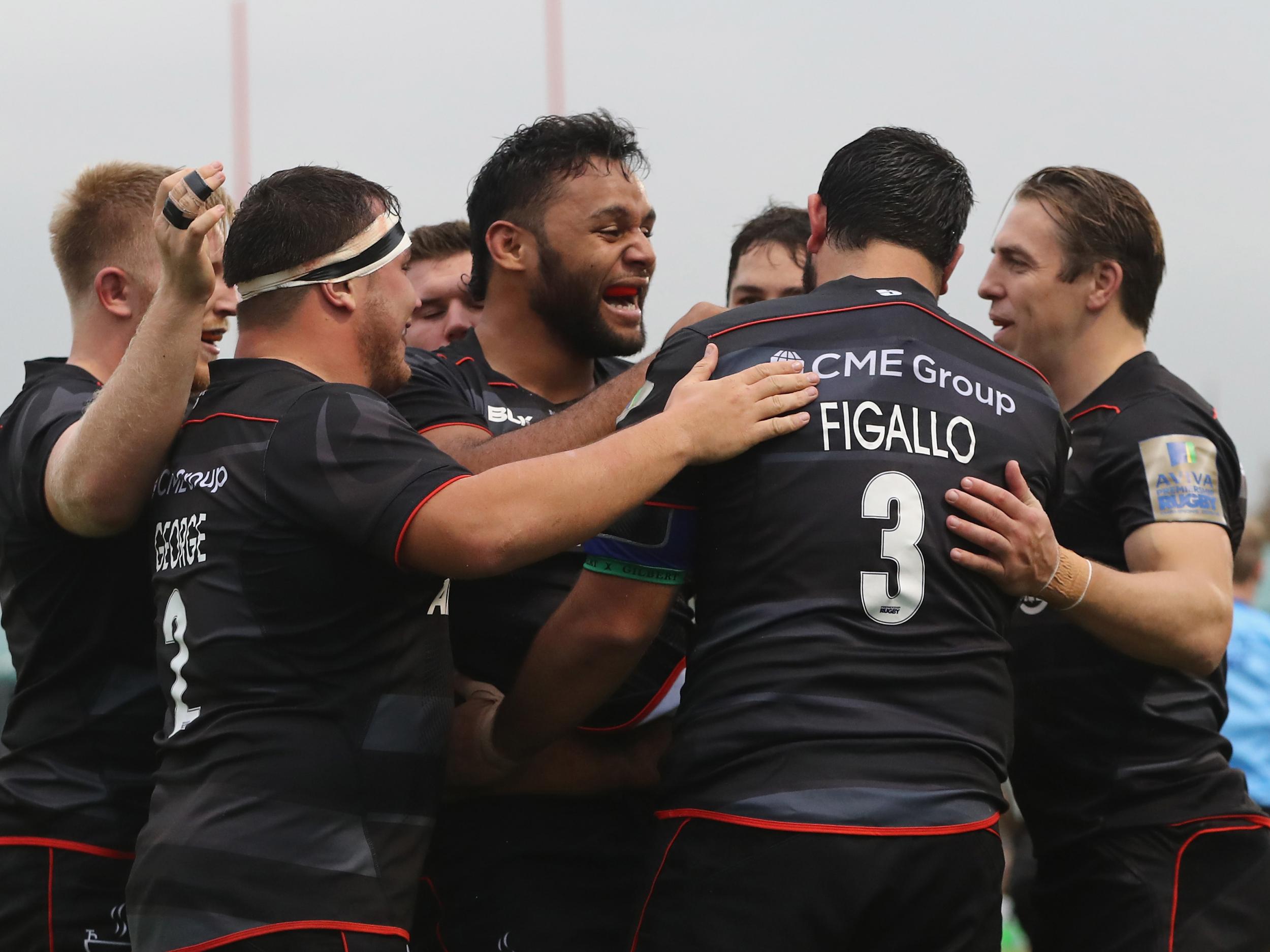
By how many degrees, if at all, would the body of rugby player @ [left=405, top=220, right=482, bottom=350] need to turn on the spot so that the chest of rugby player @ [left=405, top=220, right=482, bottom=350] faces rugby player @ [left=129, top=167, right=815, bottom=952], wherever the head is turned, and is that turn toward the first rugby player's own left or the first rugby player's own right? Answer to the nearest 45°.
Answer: approximately 45° to the first rugby player's own right

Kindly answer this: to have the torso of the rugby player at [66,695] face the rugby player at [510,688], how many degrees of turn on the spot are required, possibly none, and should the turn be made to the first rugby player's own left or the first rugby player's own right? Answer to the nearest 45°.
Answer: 0° — they already face them

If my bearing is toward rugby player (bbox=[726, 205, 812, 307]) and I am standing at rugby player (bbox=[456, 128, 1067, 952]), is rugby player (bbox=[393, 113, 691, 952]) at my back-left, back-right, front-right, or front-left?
front-left

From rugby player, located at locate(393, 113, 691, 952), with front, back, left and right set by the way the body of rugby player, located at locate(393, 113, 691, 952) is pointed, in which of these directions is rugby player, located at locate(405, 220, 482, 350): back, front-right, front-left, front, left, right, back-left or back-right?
back-left

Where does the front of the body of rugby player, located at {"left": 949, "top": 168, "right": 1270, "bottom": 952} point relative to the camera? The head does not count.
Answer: to the viewer's left

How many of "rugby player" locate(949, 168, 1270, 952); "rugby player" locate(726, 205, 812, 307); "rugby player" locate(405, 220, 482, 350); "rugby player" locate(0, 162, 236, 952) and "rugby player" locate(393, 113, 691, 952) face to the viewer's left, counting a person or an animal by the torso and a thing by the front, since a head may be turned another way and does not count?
1

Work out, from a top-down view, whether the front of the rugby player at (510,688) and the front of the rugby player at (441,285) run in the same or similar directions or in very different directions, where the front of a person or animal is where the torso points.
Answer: same or similar directions

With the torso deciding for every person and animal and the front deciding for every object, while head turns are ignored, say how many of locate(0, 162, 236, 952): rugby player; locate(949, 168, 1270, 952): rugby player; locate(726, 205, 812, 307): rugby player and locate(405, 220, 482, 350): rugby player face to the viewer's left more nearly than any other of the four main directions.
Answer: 1

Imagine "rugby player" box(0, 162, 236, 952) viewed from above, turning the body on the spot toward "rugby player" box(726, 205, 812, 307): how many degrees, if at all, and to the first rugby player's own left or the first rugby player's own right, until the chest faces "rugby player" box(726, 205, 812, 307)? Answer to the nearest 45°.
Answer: approximately 45° to the first rugby player's own left

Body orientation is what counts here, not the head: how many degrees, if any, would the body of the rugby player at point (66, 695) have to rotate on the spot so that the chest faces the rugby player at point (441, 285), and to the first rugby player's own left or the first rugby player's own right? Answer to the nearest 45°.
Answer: approximately 45° to the first rugby player's own left

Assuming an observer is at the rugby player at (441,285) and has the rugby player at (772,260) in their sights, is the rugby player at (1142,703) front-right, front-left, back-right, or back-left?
front-right

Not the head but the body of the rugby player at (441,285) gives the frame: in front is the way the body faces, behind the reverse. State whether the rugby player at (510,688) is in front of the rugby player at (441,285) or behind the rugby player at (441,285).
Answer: in front

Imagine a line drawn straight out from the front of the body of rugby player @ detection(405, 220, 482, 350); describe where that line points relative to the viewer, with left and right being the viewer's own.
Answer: facing the viewer and to the right of the viewer

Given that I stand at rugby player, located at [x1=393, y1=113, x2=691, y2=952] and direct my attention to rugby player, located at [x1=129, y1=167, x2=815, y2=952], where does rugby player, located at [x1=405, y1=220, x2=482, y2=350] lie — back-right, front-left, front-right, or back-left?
back-right

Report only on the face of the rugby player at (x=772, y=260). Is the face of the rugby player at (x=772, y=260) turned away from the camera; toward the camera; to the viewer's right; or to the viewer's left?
toward the camera

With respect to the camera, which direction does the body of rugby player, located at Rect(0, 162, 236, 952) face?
to the viewer's right

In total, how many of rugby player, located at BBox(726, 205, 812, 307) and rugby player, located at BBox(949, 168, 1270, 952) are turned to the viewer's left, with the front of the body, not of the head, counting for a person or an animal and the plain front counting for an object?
1

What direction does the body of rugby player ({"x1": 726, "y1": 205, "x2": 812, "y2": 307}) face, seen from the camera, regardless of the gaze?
toward the camera
